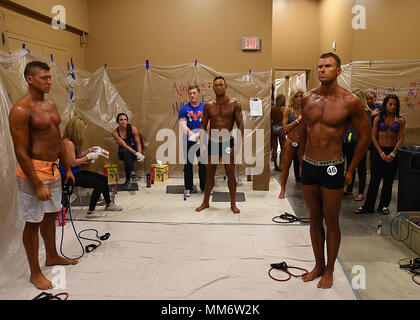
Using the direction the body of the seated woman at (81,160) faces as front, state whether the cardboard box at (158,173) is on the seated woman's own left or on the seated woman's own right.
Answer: on the seated woman's own left

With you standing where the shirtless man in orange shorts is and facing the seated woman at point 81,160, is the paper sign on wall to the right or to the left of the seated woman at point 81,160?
right

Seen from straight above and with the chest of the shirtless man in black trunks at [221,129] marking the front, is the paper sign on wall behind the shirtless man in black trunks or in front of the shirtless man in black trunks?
behind

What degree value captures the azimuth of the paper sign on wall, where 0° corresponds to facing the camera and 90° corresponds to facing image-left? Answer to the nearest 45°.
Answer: approximately 0°

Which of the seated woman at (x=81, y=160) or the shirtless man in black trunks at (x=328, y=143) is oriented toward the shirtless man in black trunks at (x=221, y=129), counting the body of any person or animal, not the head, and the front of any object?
the seated woman

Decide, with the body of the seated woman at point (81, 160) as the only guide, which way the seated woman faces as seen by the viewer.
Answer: to the viewer's right
